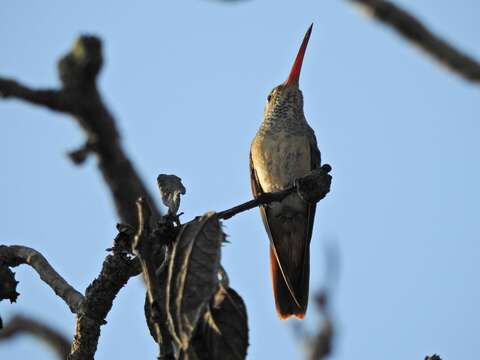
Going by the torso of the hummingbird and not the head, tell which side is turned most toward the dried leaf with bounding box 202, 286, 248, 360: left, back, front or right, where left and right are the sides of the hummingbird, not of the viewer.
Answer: right

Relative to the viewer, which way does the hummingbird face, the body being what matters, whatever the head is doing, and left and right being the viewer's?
facing the viewer

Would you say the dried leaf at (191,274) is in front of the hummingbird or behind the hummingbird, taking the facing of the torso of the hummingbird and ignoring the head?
in front

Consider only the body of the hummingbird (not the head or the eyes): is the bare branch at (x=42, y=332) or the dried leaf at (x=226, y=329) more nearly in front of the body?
the dried leaf
